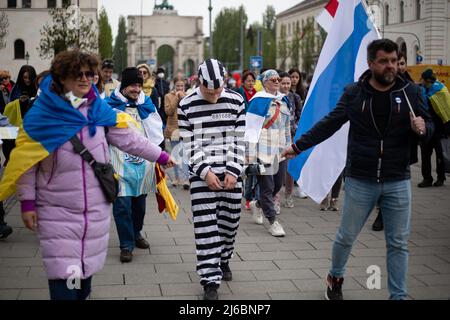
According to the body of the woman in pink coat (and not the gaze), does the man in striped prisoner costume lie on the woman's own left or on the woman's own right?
on the woman's own left

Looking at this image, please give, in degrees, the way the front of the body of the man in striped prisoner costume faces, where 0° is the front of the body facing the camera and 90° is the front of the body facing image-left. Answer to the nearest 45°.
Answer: approximately 0°

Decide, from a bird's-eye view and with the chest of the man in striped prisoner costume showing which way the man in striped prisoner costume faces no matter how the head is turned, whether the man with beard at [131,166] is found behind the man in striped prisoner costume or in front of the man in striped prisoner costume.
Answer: behind

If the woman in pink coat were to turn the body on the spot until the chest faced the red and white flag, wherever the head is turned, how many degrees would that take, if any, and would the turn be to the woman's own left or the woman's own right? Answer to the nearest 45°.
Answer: approximately 90° to the woman's own left

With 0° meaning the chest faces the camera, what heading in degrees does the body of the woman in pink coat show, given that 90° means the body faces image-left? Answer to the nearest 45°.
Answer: approximately 315°

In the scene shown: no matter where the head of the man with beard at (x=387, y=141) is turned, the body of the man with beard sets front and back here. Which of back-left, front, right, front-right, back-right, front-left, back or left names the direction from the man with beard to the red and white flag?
back

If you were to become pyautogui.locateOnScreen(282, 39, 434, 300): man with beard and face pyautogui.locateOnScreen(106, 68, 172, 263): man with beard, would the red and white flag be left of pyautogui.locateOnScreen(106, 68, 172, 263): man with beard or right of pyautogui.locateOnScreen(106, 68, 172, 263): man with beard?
right
